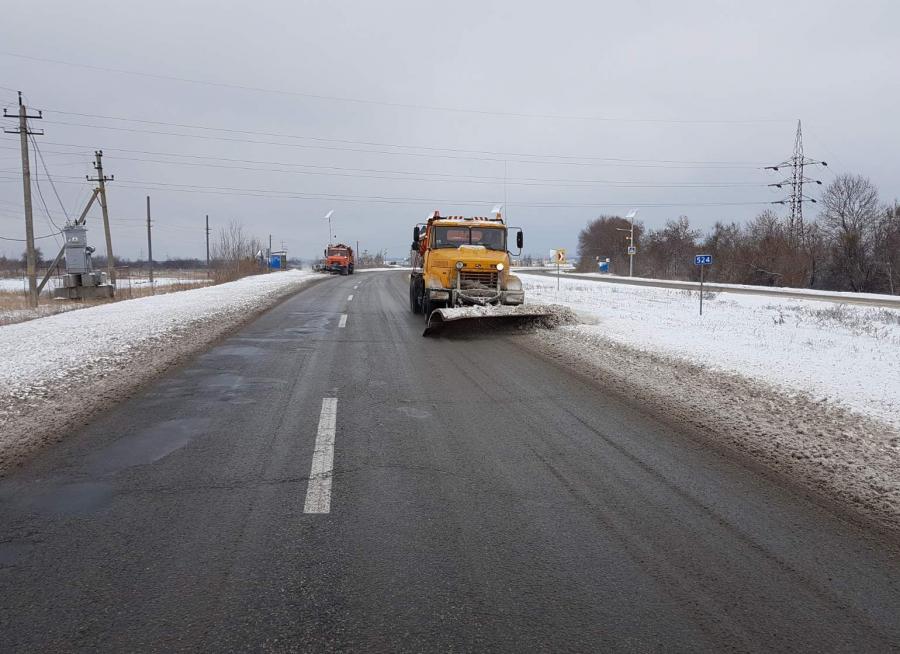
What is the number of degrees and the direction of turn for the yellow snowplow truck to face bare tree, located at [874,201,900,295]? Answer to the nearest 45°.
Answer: approximately 135° to its left

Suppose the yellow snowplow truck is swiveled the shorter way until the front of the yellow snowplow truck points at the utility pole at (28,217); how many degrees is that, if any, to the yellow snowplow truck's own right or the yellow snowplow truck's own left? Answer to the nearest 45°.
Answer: approximately 135° to the yellow snowplow truck's own right

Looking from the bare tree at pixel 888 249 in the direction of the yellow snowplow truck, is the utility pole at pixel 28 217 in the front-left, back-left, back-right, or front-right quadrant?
front-right

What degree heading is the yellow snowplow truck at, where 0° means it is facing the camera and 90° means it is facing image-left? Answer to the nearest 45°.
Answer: approximately 0°

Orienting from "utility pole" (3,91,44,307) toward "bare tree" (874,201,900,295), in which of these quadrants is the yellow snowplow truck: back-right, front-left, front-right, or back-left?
front-right
